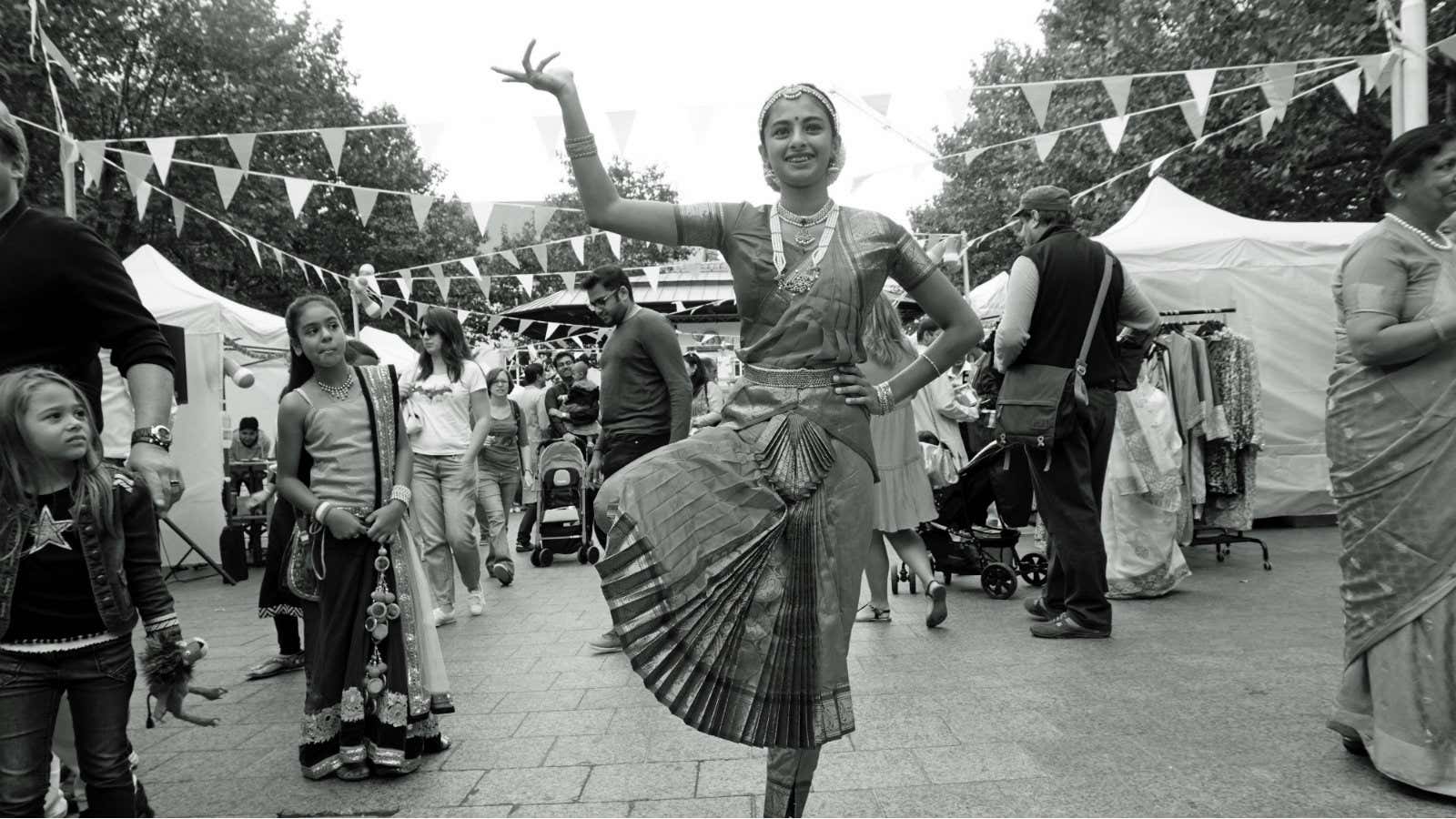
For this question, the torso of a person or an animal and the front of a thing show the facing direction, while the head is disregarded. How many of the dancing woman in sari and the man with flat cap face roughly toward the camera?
1

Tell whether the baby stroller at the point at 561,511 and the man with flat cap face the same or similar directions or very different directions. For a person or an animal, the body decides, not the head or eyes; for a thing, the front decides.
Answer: very different directions

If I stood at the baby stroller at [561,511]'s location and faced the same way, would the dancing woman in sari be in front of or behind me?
in front

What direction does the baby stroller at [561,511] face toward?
toward the camera

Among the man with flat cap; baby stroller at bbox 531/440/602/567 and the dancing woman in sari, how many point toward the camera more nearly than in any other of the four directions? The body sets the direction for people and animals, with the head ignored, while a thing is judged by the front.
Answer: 2

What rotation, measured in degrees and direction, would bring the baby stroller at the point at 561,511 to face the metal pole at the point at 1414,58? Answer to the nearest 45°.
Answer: approximately 45° to its left

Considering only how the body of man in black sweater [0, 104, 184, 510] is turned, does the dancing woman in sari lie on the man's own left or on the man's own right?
on the man's own left

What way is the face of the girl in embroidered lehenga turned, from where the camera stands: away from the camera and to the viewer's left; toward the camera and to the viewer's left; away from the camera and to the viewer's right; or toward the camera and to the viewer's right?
toward the camera and to the viewer's right

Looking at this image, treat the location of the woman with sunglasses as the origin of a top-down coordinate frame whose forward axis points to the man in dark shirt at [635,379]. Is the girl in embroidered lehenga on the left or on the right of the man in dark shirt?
right
